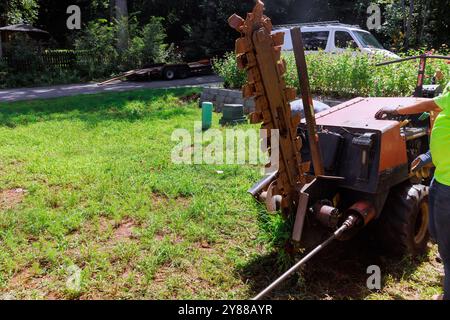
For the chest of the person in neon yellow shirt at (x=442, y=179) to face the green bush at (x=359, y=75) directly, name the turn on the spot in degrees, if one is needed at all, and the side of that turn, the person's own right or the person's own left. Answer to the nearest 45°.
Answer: approximately 90° to the person's own right

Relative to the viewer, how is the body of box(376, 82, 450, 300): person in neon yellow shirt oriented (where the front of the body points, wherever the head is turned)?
to the viewer's left

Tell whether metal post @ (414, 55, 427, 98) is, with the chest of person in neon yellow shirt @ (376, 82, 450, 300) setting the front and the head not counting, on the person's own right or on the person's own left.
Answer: on the person's own right

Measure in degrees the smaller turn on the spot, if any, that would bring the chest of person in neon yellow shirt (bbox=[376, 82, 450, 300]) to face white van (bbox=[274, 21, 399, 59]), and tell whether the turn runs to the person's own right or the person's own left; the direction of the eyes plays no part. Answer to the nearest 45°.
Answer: approximately 90° to the person's own right

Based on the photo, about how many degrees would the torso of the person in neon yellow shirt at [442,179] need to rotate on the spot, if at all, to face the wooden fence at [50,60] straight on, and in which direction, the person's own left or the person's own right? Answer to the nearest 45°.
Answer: approximately 45° to the person's own right

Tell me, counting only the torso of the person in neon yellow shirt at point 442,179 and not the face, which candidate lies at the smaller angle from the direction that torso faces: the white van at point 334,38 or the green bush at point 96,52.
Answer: the green bush

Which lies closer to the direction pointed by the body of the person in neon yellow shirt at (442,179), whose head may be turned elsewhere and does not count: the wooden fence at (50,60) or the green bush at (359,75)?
the wooden fence

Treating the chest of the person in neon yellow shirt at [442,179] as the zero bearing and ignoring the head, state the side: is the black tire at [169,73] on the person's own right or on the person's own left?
on the person's own right

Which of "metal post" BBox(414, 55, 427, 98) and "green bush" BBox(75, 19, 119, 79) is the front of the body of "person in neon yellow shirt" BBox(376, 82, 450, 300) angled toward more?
the green bush

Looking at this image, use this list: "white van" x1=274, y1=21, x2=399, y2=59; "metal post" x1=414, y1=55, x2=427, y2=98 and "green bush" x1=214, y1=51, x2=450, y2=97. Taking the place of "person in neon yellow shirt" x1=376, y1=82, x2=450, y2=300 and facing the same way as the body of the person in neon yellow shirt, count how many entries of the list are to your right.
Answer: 3

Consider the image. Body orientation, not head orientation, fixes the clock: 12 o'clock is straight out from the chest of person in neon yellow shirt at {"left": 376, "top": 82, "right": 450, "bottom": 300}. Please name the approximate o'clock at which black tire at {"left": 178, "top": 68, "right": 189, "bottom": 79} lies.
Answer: The black tire is roughly at 2 o'clock from the person in neon yellow shirt.

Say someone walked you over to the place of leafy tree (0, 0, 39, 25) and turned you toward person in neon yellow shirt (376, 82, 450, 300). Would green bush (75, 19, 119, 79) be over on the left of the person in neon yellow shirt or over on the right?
left

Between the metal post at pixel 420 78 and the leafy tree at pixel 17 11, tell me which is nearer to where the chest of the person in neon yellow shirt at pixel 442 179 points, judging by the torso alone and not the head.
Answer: the leafy tree
